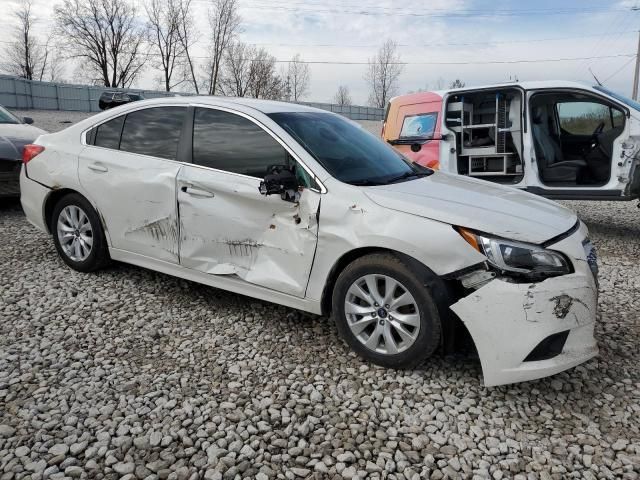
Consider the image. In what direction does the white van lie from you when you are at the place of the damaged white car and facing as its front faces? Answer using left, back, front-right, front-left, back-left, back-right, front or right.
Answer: left
